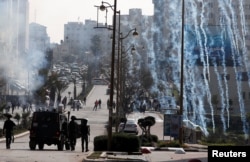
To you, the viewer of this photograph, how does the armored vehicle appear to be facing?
facing away from the viewer
